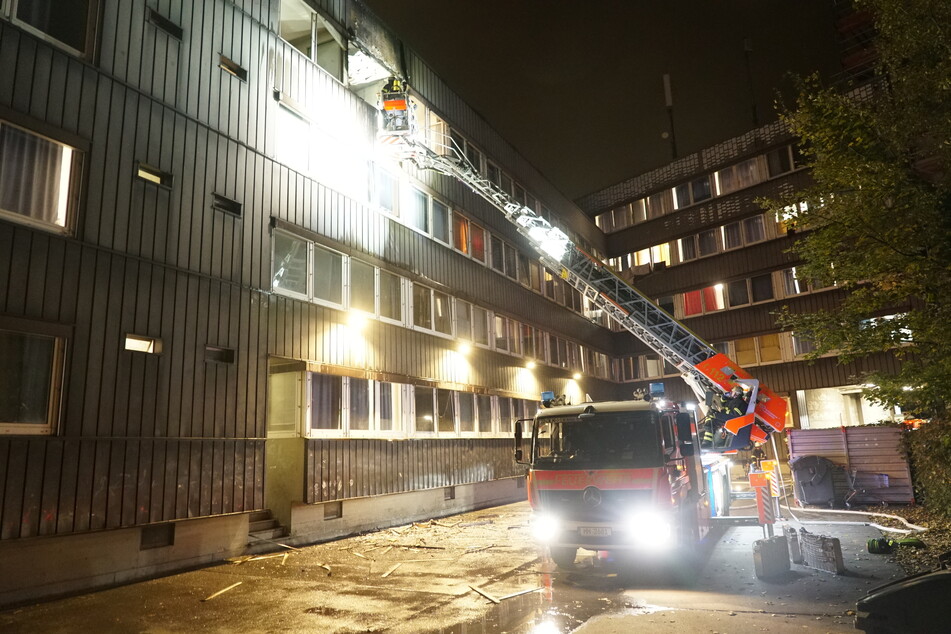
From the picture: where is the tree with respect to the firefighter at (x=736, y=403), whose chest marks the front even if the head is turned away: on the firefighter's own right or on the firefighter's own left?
on the firefighter's own left

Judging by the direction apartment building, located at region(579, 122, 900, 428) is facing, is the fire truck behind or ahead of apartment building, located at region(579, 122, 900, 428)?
ahead

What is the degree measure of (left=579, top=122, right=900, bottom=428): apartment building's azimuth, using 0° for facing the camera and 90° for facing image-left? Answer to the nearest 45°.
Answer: approximately 45°

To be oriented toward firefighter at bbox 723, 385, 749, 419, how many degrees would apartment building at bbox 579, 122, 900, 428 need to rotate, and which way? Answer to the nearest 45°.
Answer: approximately 45° to its left

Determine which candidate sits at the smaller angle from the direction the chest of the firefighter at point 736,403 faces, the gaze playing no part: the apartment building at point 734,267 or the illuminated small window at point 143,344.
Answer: the illuminated small window

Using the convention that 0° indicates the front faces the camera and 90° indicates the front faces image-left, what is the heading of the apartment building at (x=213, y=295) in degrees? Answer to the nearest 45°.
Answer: approximately 315°

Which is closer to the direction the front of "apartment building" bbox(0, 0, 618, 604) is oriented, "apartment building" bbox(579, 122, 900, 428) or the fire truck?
the fire truck
